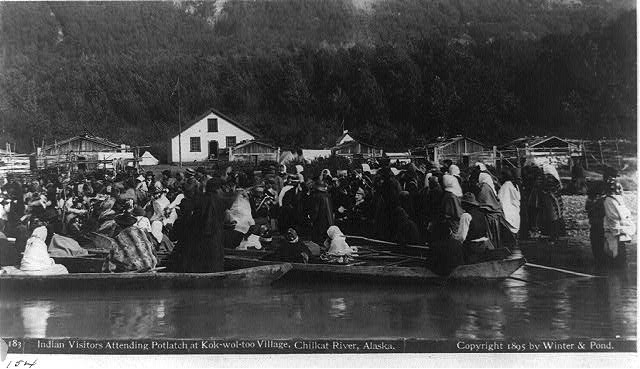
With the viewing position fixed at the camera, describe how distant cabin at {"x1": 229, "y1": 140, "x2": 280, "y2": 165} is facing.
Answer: facing the viewer

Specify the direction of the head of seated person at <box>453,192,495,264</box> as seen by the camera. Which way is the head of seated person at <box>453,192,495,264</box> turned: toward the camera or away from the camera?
away from the camera

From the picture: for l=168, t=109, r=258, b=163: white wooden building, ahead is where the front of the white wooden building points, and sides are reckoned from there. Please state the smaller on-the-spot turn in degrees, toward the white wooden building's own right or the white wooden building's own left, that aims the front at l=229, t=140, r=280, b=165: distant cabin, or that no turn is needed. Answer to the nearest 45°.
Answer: approximately 90° to the white wooden building's own left

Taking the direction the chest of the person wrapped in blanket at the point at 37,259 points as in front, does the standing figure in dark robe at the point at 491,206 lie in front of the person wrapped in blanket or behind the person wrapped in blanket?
in front

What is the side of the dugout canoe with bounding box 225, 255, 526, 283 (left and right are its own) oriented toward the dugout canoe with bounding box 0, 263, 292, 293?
back

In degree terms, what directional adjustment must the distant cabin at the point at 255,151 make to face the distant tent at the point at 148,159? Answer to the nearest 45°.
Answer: approximately 90° to its right

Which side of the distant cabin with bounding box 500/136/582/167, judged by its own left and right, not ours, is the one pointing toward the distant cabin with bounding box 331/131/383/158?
right

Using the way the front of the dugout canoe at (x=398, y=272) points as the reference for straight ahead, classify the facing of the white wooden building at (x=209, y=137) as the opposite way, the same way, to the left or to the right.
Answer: to the right

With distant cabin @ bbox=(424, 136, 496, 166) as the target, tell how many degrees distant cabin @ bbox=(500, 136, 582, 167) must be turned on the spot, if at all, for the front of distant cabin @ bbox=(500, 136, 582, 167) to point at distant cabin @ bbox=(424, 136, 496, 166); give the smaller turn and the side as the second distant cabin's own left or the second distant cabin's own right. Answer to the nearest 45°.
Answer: approximately 90° to the second distant cabin's own right

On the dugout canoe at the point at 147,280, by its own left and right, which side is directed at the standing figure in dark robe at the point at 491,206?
front

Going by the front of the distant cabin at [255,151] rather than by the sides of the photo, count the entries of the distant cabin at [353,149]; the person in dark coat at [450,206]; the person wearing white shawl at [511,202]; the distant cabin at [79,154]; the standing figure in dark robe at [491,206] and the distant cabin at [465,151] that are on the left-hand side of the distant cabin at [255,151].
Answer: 5

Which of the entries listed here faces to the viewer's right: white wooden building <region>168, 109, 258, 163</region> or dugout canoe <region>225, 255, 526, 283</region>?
the dugout canoe

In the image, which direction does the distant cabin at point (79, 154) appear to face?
toward the camera

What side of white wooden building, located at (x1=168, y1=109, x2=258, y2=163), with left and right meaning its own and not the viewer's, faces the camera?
front

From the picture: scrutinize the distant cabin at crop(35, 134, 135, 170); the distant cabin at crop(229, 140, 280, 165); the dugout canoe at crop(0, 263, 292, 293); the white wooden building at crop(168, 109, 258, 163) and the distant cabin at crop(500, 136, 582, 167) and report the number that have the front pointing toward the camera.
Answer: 4
